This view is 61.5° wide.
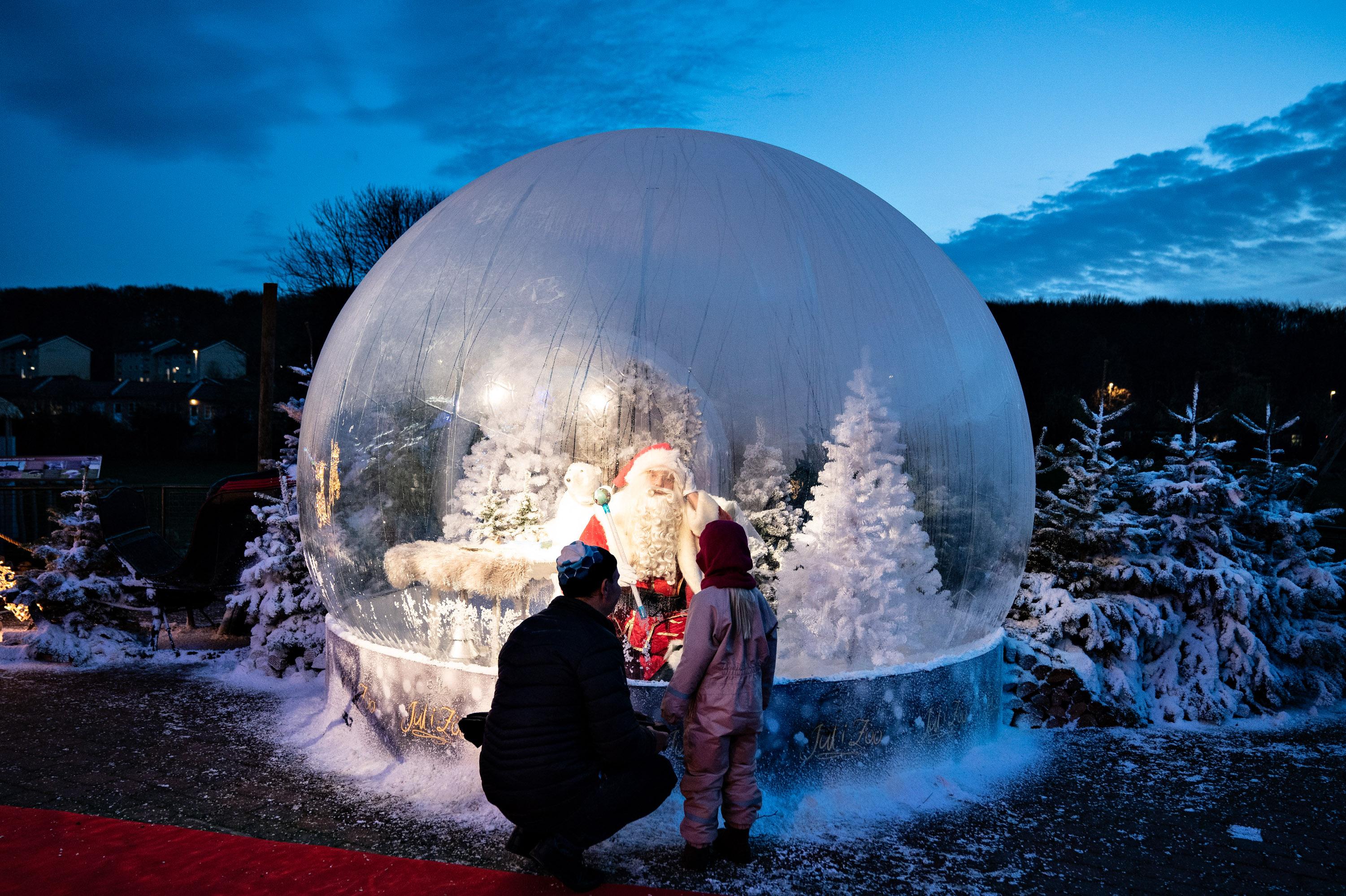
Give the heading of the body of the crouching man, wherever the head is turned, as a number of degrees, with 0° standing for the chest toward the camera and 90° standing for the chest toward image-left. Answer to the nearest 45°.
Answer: approximately 225°

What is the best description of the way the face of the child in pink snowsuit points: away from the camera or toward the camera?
away from the camera

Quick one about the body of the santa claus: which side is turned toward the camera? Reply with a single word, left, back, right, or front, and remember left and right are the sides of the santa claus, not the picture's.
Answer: front

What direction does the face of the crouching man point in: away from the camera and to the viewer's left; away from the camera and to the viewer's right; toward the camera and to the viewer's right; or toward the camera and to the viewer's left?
away from the camera and to the viewer's right

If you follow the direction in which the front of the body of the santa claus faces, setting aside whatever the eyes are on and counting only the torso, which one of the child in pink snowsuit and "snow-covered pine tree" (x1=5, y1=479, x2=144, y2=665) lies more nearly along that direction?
the child in pink snowsuit

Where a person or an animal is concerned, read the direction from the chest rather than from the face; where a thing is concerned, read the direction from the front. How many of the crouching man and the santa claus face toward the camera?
1

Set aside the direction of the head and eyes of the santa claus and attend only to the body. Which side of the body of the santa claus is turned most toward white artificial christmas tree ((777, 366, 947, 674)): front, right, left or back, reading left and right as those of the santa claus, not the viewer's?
left

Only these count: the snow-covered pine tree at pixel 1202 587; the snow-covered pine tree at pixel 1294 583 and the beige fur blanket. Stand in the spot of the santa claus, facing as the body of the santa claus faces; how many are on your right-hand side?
1

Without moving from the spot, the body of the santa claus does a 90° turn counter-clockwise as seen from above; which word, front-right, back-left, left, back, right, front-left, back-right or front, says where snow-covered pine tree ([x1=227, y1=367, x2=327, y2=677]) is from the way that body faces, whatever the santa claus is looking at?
back-left
